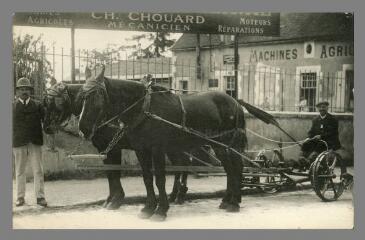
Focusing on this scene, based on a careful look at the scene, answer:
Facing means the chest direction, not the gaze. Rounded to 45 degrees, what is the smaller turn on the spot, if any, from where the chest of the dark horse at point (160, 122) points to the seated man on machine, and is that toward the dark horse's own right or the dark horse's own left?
approximately 180°

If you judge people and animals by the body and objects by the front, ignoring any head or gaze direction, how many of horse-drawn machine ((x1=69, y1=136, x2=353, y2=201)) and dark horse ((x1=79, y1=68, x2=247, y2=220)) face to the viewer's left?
2

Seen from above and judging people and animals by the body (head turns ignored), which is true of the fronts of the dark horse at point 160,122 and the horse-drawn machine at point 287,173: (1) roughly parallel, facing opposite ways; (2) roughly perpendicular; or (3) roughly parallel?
roughly parallel

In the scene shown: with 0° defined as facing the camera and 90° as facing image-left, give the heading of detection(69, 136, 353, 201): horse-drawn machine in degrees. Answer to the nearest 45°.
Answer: approximately 90°

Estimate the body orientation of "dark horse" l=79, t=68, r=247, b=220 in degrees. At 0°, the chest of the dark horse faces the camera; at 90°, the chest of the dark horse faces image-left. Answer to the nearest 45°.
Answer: approximately 90°
